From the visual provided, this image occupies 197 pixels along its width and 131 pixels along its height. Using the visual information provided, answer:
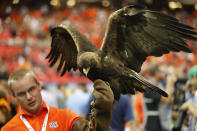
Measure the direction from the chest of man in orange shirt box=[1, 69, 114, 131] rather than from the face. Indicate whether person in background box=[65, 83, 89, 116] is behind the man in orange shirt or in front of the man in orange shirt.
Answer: behind

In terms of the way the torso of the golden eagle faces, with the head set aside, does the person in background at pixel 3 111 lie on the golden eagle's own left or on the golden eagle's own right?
on the golden eagle's own right

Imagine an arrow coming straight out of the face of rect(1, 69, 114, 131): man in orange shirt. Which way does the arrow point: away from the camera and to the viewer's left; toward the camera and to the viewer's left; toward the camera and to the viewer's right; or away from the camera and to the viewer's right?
toward the camera and to the viewer's right

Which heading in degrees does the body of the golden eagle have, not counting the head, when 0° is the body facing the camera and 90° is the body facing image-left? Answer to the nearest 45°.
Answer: approximately 45°
